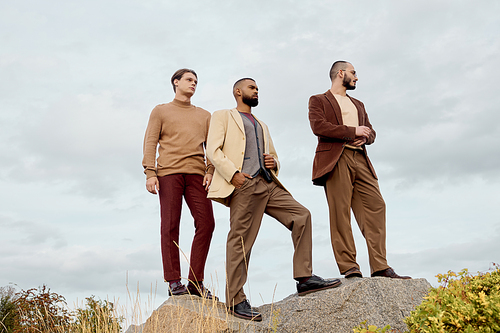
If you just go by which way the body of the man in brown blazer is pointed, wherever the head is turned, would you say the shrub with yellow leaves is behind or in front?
in front

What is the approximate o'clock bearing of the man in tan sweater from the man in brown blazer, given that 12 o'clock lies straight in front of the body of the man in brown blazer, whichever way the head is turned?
The man in tan sweater is roughly at 4 o'clock from the man in brown blazer.

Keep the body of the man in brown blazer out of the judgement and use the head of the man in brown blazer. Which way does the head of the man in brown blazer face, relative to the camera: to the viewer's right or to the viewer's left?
to the viewer's right

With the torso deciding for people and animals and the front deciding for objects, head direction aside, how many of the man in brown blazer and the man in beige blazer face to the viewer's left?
0

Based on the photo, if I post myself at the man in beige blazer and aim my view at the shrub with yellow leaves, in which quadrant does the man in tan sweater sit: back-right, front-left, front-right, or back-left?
back-right

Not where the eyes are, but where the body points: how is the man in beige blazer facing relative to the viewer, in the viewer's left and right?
facing the viewer and to the right of the viewer

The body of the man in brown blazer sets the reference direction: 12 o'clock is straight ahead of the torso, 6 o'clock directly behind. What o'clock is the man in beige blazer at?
The man in beige blazer is roughly at 3 o'clock from the man in brown blazer.

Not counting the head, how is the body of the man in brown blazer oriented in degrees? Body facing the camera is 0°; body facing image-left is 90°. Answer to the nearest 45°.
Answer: approximately 315°

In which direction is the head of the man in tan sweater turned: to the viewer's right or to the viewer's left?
to the viewer's right
